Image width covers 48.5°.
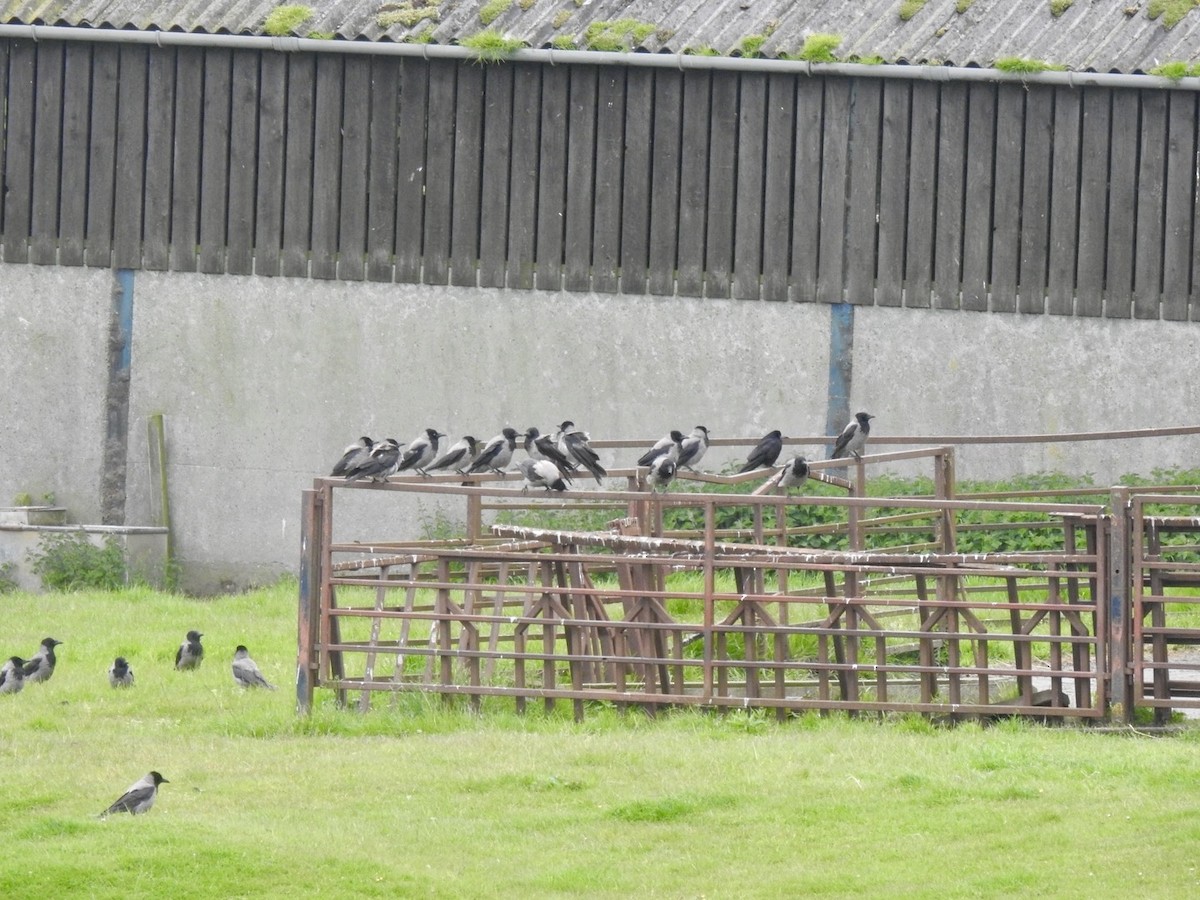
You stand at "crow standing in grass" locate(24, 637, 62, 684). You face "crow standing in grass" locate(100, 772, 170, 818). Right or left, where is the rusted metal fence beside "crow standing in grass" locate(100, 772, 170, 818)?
left

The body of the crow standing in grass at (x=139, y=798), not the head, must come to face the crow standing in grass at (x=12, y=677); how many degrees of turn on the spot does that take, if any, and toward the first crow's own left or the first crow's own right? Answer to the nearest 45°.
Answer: approximately 90° to the first crow's own left

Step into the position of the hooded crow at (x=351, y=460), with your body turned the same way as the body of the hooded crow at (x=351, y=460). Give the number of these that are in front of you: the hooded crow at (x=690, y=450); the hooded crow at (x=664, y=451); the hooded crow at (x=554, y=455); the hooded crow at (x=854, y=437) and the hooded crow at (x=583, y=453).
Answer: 5

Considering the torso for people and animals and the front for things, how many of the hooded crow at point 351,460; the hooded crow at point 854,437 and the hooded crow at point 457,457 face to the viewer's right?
3

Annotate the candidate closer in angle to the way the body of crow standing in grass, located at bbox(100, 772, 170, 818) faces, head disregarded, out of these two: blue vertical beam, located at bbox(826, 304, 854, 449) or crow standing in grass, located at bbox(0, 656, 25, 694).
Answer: the blue vertical beam

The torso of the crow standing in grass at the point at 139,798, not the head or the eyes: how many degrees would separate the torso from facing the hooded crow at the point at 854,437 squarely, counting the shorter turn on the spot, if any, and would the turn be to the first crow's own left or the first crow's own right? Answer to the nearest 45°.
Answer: approximately 45° to the first crow's own left

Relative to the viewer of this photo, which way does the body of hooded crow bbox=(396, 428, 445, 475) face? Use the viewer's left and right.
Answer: facing to the right of the viewer

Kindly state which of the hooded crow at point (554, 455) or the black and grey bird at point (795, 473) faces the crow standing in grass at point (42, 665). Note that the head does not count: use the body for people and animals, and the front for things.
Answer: the hooded crow

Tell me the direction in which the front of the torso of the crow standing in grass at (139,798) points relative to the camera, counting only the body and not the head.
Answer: to the viewer's right

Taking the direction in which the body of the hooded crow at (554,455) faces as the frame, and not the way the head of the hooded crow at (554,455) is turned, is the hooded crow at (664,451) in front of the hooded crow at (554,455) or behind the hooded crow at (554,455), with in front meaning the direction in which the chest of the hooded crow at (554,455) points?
behind

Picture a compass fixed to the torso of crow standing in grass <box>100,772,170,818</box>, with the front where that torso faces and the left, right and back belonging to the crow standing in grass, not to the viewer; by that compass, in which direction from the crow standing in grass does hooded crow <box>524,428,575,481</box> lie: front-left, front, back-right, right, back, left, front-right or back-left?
front-left

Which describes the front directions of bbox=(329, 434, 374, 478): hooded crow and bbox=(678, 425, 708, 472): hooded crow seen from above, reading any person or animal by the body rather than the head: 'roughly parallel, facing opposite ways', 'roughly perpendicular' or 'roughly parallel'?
roughly parallel

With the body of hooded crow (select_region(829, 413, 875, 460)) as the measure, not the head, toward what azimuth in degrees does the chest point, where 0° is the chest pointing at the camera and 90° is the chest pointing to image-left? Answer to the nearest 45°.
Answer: approximately 270°

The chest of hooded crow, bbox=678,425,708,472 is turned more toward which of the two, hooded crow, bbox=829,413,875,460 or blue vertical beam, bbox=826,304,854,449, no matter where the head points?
the hooded crow
